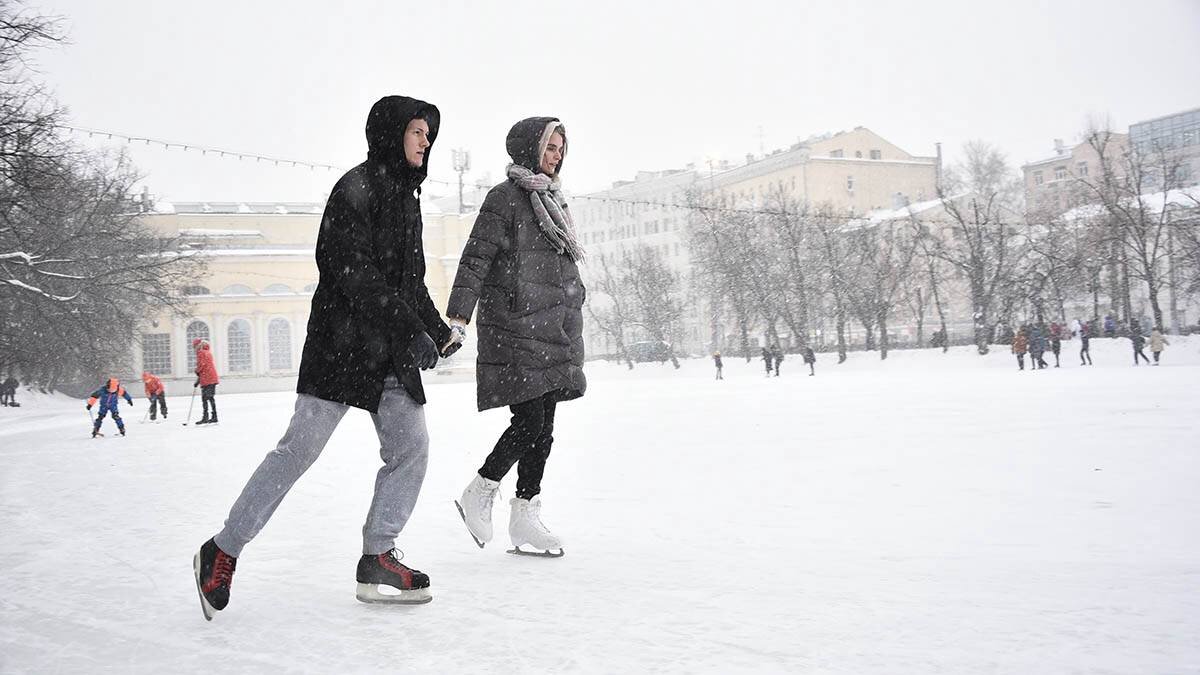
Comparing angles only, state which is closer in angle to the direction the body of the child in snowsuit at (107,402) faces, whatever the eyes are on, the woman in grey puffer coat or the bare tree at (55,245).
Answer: the woman in grey puffer coat

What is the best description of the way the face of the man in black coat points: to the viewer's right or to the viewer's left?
to the viewer's right

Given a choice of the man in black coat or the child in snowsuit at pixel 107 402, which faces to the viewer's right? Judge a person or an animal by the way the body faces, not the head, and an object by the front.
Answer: the man in black coat

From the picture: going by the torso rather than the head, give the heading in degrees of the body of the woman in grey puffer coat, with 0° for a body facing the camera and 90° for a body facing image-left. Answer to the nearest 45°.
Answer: approximately 315°

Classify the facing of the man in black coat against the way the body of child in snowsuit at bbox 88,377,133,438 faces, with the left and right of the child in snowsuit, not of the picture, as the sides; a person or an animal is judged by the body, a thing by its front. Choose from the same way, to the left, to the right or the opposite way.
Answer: to the left

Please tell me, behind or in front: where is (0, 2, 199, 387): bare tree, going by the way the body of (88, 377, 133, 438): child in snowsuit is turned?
behind

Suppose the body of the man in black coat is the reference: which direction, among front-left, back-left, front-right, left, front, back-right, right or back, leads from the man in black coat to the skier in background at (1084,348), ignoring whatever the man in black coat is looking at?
front-left

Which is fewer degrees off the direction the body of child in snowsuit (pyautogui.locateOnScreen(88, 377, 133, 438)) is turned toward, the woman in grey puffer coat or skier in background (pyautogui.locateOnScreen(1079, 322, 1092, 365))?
the woman in grey puffer coat

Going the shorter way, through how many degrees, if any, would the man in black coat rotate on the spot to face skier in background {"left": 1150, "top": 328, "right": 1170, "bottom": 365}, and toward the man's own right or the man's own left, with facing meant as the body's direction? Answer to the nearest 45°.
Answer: approximately 45° to the man's own left

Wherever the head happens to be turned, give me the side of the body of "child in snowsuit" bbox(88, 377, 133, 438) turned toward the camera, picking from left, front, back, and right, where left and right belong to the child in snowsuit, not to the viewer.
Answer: front

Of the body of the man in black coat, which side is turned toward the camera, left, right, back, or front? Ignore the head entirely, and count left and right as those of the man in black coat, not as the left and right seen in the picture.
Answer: right

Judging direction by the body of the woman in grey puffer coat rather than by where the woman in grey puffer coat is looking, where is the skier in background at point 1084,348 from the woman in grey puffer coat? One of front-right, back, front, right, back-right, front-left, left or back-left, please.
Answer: left

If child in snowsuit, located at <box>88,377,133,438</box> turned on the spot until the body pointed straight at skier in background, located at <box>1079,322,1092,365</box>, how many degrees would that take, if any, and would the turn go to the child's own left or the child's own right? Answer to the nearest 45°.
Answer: approximately 90° to the child's own left

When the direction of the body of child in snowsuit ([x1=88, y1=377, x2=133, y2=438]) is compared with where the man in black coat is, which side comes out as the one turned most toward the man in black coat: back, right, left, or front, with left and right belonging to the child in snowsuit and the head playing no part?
front
